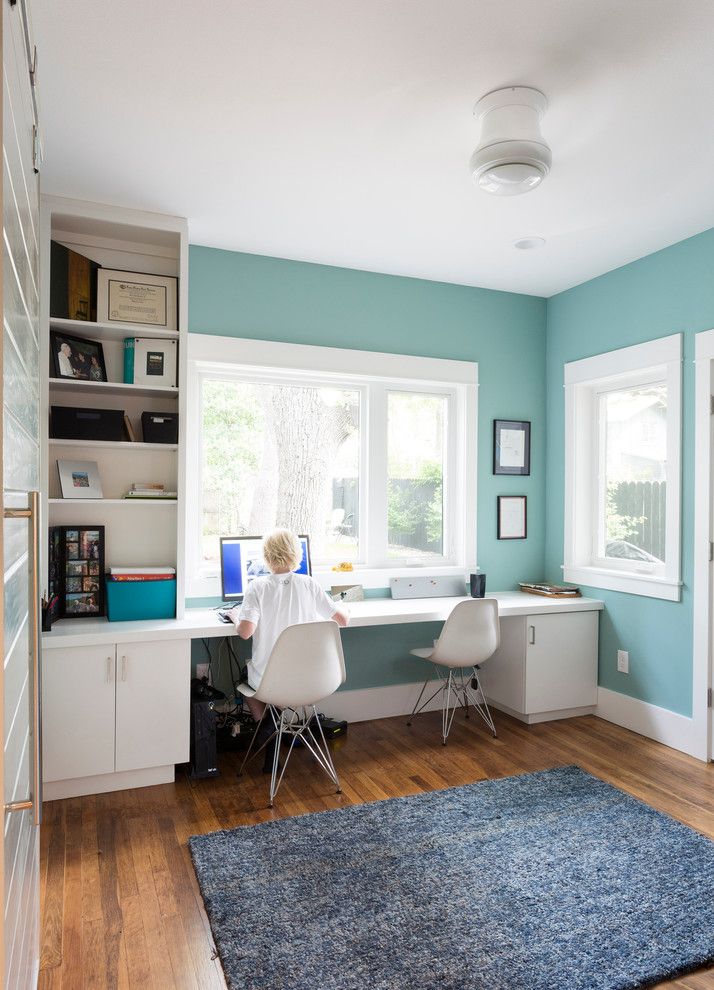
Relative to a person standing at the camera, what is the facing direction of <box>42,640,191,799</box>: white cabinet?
facing the viewer

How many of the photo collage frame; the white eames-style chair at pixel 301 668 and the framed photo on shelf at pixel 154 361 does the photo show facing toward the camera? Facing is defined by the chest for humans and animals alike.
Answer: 2

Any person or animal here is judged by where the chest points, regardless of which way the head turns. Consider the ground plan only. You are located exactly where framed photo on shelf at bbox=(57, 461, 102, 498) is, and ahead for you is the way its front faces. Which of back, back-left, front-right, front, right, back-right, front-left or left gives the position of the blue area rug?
front-left

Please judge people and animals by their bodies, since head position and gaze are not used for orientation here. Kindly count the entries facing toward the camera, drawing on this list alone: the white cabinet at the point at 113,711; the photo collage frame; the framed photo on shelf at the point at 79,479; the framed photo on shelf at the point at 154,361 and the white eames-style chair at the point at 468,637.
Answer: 4

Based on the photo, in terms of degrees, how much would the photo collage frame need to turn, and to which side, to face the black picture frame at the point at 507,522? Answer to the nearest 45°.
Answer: approximately 90° to its left

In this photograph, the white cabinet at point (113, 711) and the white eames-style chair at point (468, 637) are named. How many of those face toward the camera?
1

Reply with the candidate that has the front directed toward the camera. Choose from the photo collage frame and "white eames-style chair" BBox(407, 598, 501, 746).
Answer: the photo collage frame

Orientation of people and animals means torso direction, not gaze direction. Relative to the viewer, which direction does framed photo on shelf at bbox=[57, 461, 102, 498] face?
toward the camera

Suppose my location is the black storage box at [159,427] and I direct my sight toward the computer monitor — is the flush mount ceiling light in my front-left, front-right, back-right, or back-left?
front-right
